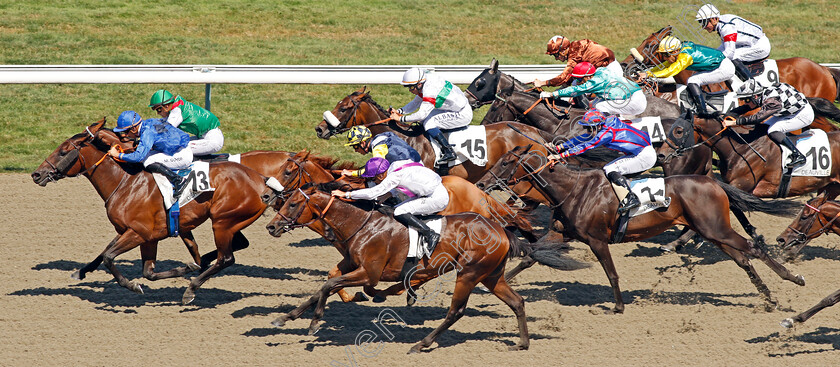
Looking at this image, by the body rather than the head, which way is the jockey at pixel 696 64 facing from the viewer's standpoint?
to the viewer's left

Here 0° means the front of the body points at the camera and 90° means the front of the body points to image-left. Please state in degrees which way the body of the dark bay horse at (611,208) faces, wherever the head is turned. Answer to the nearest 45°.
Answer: approximately 90°

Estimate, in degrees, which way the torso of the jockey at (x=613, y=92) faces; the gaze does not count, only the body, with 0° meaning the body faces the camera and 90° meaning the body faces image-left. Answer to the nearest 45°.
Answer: approximately 90°

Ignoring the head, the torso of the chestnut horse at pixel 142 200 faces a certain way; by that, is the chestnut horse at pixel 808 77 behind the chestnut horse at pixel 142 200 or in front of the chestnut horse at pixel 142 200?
behind

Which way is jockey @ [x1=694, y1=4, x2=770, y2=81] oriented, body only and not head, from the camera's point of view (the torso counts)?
to the viewer's left

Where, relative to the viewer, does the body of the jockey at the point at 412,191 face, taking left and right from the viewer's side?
facing to the left of the viewer

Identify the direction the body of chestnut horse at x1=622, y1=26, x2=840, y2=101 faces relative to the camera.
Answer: to the viewer's left

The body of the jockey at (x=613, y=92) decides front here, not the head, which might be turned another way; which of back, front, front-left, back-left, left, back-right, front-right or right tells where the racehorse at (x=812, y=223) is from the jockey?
back-left

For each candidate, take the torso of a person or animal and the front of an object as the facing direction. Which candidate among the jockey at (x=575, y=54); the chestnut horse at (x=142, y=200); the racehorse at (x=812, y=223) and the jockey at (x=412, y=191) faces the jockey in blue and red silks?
the racehorse

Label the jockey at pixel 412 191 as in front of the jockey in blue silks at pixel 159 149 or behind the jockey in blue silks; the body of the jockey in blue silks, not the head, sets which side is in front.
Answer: behind

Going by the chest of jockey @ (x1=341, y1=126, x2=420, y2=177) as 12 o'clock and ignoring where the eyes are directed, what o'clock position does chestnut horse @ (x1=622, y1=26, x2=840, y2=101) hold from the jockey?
The chestnut horse is roughly at 5 o'clock from the jockey.

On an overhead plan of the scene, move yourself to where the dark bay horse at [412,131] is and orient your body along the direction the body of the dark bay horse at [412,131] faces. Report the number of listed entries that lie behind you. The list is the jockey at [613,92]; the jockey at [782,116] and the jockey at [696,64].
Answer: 3

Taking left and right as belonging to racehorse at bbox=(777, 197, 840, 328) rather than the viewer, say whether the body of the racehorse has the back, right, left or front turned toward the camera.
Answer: left

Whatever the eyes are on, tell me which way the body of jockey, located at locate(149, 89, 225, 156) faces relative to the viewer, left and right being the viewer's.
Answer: facing to the left of the viewer

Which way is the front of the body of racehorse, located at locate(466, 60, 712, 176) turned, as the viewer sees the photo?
to the viewer's left
